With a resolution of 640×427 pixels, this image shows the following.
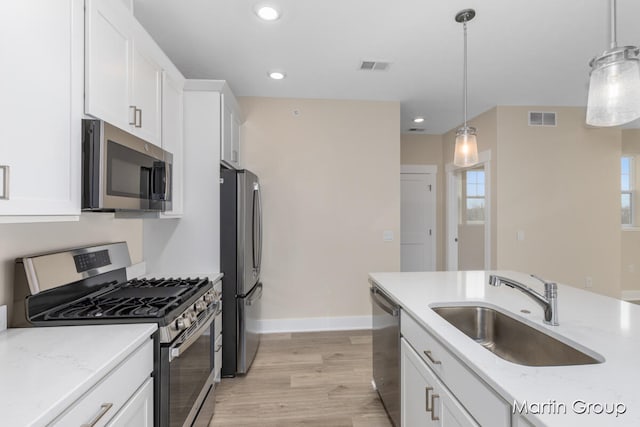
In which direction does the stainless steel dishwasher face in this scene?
to the viewer's left

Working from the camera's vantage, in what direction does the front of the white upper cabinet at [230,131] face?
facing to the right of the viewer

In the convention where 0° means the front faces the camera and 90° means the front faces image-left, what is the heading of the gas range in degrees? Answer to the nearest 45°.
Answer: approximately 315°

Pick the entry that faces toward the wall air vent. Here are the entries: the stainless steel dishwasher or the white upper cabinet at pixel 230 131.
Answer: the white upper cabinet

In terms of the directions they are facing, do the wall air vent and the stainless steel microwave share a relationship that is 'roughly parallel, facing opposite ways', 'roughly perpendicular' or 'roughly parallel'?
roughly perpendicular

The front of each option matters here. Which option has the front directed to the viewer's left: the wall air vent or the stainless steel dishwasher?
the stainless steel dishwasher

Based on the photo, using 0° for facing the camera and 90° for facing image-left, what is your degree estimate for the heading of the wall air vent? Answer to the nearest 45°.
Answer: approximately 0°

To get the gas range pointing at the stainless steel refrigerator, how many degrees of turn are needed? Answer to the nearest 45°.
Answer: approximately 90° to its left

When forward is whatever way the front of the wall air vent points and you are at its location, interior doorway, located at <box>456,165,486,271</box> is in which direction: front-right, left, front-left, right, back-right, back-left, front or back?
back-right

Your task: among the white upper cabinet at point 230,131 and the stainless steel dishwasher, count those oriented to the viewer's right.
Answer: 1

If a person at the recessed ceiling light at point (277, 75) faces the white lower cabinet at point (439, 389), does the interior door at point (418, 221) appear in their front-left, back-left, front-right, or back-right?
back-left
